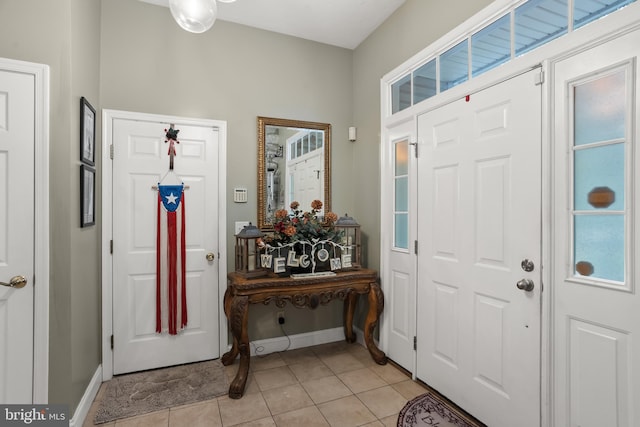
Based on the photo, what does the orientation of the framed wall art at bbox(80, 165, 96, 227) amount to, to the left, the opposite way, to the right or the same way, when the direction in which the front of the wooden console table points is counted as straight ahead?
to the left

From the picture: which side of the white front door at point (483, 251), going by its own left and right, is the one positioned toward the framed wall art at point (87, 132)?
front

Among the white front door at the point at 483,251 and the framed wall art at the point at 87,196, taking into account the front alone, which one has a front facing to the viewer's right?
the framed wall art

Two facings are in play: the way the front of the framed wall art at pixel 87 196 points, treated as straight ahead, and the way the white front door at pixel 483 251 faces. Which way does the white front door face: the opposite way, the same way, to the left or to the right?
the opposite way

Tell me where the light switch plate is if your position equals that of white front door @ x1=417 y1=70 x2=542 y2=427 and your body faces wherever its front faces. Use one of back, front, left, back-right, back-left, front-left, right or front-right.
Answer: front-right

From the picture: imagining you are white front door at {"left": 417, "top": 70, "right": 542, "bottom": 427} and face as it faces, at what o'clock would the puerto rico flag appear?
The puerto rico flag is roughly at 1 o'clock from the white front door.

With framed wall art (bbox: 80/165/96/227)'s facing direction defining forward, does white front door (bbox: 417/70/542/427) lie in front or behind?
in front

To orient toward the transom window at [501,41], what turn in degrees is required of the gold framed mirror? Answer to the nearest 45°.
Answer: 0° — it already faces it

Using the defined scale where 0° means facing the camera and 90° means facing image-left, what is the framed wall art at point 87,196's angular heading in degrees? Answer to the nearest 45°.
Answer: approximately 270°

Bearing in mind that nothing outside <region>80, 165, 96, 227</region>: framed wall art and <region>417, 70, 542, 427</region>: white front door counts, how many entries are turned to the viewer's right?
1

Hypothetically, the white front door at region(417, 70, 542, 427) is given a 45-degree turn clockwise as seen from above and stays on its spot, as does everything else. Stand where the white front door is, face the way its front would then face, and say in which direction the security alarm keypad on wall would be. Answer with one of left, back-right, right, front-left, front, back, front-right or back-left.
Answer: front
